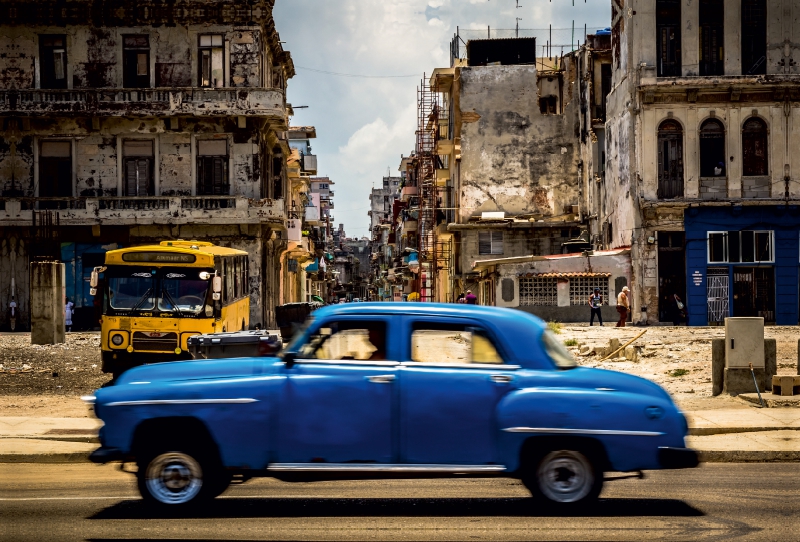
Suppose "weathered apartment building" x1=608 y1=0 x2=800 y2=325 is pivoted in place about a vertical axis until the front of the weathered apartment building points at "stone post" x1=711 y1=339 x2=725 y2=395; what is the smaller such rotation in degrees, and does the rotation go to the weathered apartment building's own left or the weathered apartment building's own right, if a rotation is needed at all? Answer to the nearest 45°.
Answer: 0° — it already faces it

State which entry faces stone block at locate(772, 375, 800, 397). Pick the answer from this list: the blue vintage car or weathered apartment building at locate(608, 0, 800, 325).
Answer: the weathered apartment building

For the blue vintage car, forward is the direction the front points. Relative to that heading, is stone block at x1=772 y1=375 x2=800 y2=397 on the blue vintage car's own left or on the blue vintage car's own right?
on the blue vintage car's own right

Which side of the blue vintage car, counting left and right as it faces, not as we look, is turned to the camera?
left

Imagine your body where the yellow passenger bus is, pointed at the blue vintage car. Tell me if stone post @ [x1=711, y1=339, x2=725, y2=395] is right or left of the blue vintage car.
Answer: left

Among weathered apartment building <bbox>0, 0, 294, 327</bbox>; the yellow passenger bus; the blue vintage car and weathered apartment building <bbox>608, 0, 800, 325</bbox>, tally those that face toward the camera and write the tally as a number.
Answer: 3

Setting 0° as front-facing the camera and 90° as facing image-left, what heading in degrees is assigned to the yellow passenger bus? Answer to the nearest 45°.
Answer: approximately 0°

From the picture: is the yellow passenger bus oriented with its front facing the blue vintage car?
yes

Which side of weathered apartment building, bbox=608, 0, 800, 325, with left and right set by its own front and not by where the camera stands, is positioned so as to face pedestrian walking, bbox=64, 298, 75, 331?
right

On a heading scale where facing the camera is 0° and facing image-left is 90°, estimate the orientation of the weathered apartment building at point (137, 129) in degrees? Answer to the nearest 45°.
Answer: approximately 0°

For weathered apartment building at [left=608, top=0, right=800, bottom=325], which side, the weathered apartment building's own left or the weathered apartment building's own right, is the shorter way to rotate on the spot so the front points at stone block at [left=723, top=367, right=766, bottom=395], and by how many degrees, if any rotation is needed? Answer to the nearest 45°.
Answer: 0° — it already faces it

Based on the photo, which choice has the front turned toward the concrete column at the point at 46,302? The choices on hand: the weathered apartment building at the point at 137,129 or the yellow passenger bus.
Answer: the weathered apartment building

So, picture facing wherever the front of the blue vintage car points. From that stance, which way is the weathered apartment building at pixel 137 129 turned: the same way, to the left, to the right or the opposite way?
to the left
